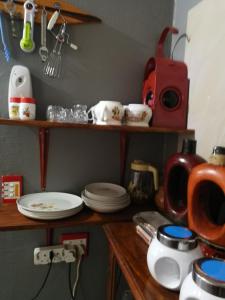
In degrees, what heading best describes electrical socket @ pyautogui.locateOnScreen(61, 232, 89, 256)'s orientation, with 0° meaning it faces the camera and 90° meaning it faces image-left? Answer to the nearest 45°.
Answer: approximately 0°

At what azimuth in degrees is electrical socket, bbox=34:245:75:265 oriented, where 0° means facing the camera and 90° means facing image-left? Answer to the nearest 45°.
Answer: approximately 0°

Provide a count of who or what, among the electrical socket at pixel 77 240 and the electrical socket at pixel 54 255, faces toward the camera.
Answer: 2
